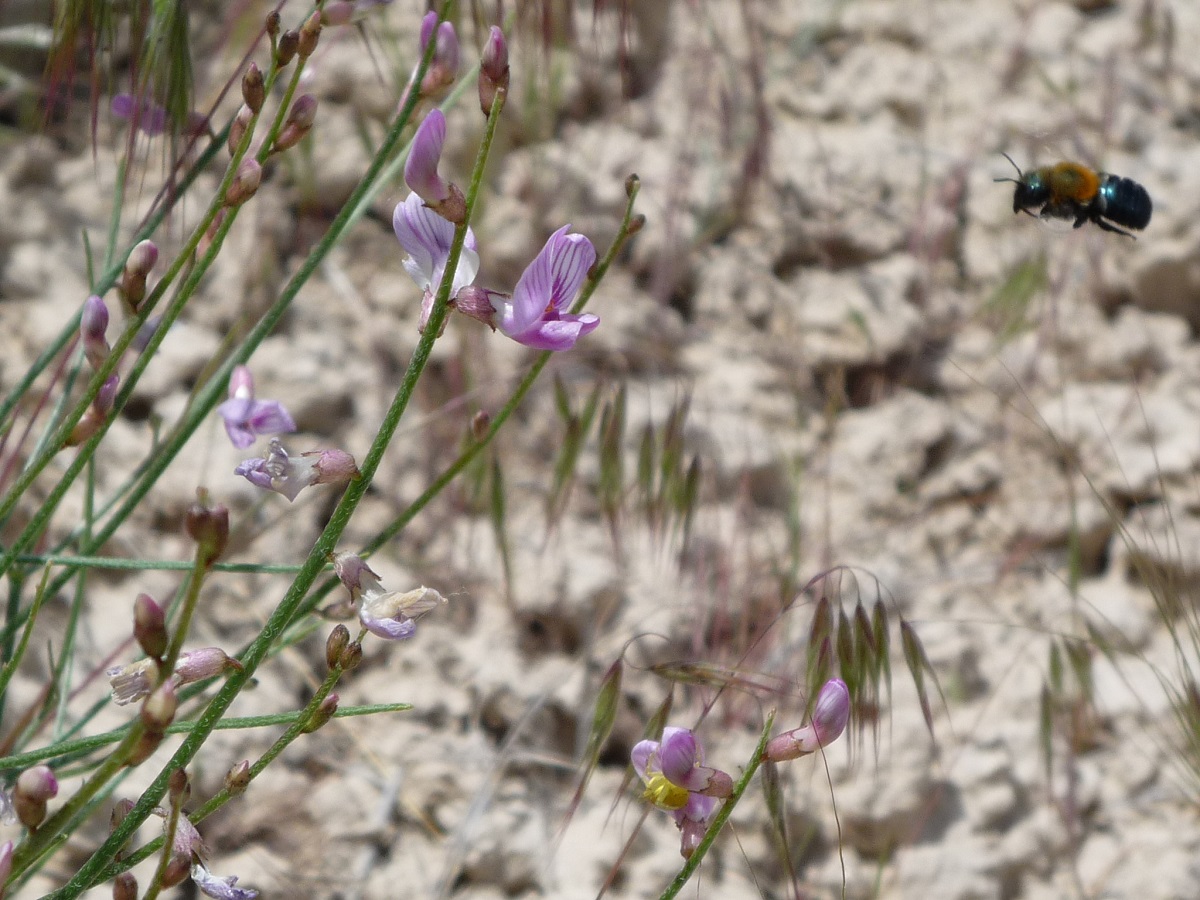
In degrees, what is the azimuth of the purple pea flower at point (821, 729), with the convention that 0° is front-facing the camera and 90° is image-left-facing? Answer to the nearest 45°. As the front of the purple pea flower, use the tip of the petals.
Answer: approximately 270°

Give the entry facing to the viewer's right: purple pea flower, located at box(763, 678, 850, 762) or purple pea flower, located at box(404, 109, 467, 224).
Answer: purple pea flower, located at box(763, 678, 850, 762)

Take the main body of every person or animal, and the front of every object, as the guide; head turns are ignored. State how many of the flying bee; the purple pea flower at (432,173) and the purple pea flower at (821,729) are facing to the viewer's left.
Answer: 2

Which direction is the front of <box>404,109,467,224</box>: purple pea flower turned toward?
to the viewer's left

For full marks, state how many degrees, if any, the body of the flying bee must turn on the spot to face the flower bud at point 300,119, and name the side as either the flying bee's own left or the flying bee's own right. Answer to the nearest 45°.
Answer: approximately 45° to the flying bee's own left

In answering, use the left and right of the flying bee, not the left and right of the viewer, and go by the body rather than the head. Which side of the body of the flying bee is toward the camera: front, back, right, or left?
left
